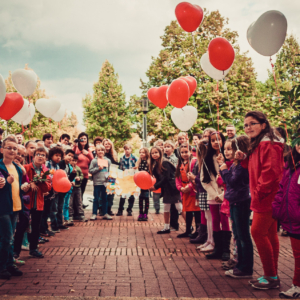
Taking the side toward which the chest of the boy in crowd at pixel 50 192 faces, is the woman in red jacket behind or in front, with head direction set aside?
in front

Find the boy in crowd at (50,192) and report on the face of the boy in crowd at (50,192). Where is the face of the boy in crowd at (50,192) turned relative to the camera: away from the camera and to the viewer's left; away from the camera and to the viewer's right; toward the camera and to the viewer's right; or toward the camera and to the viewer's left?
toward the camera and to the viewer's right

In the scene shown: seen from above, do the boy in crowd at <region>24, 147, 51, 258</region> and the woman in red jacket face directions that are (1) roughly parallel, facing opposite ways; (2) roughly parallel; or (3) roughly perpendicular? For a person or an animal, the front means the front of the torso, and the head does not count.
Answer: roughly parallel, facing opposite ways

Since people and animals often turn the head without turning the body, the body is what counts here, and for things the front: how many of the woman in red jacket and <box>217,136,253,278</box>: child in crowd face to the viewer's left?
2

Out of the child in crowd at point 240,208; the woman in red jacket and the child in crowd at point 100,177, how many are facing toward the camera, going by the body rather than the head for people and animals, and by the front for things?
1

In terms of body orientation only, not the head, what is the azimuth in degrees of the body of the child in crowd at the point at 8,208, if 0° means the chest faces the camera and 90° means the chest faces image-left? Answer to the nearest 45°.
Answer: approximately 315°

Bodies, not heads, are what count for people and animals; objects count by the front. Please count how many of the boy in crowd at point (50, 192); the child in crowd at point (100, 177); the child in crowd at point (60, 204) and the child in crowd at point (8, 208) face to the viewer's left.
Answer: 0

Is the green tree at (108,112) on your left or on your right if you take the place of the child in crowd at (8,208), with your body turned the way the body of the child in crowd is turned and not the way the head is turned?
on your left

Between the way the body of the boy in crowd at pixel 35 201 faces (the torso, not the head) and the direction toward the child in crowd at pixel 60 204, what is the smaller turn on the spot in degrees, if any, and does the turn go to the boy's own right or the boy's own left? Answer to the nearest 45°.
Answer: approximately 135° to the boy's own left

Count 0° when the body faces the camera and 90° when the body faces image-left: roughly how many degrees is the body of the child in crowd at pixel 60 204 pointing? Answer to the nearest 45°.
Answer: approximately 315°

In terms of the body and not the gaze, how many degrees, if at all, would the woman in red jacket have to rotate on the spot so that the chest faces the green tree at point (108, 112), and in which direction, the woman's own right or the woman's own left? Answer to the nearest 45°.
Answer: approximately 45° to the woman's own right

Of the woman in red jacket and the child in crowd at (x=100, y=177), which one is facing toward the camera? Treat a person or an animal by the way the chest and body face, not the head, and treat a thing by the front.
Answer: the child in crowd

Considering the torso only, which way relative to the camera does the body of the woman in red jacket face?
to the viewer's left

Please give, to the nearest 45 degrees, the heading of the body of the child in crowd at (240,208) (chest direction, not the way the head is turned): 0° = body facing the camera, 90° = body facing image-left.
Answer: approximately 90°

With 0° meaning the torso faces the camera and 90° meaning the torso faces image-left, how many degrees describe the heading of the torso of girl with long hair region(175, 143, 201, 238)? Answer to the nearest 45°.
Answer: approximately 45°
